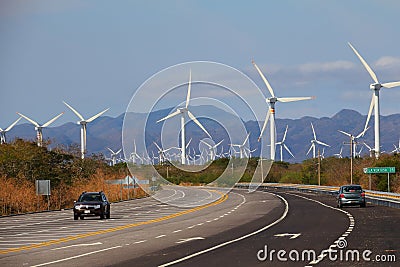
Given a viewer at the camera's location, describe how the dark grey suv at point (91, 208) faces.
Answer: facing the viewer and to the left of the viewer
